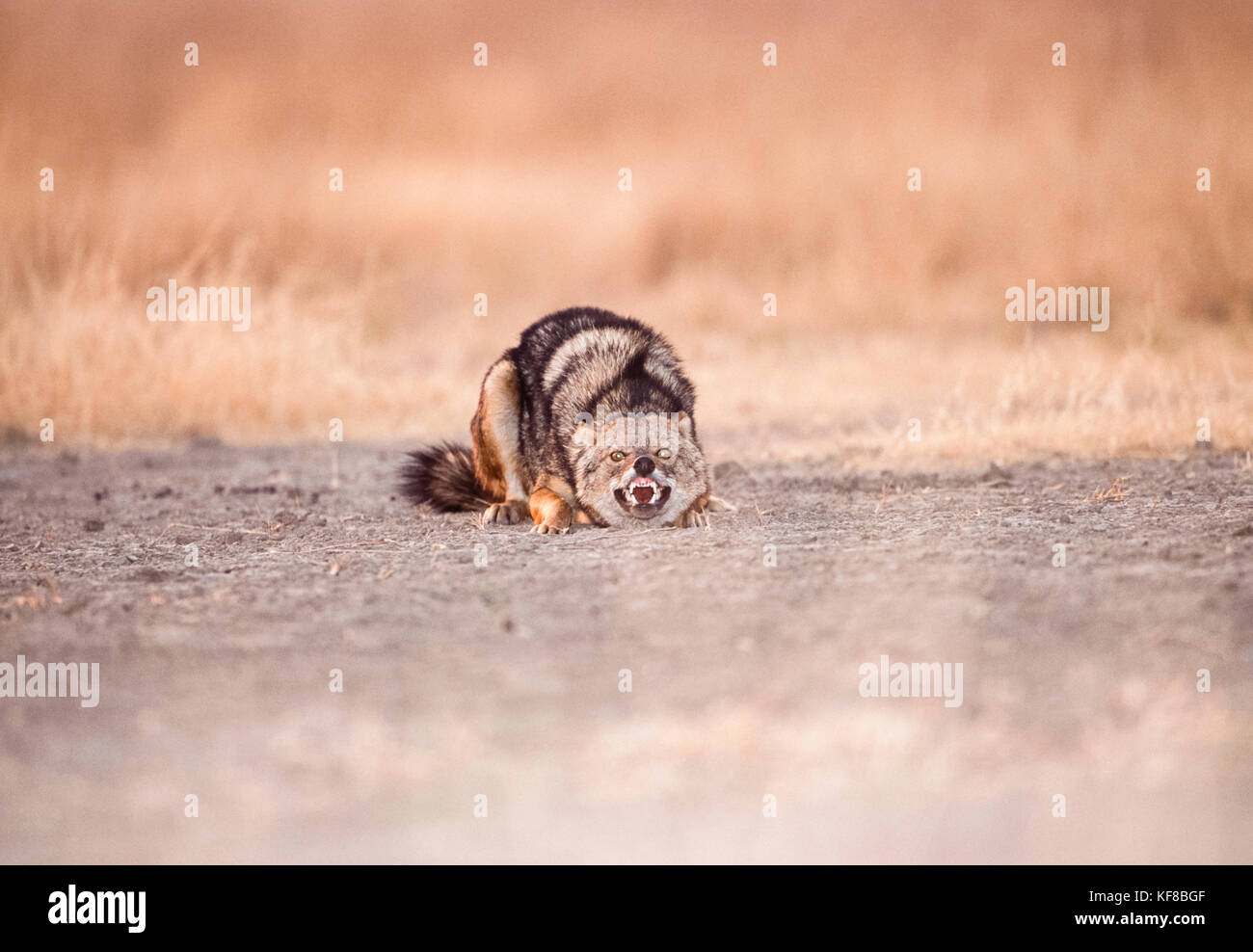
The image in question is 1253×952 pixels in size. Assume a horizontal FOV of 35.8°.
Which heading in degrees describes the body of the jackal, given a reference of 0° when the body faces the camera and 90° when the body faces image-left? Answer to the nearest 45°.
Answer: approximately 315°
